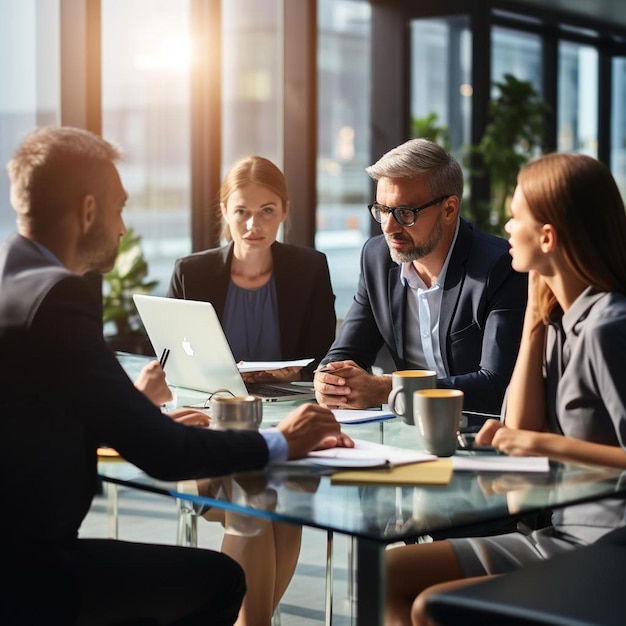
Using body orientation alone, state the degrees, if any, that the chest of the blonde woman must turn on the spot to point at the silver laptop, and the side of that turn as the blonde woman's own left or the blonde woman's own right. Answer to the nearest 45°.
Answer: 0° — they already face it

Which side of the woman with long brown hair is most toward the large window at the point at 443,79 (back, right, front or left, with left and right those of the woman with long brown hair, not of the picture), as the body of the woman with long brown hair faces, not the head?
right

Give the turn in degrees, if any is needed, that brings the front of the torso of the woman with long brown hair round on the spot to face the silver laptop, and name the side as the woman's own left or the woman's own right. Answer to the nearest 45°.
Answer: approximately 45° to the woman's own right

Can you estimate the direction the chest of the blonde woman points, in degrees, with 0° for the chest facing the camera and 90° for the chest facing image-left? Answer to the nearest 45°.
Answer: approximately 0°

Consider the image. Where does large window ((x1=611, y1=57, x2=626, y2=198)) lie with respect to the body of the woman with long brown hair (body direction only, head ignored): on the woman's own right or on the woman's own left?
on the woman's own right

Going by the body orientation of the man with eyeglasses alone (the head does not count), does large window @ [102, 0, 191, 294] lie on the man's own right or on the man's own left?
on the man's own right

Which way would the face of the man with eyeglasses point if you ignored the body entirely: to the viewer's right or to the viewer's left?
to the viewer's left

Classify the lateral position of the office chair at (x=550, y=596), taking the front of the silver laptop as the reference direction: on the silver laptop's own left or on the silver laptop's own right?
on the silver laptop's own right

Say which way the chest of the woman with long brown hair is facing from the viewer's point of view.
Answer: to the viewer's left

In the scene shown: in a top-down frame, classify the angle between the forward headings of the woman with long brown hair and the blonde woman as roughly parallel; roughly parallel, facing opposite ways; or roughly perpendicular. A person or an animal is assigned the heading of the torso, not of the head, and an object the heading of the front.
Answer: roughly perpendicular

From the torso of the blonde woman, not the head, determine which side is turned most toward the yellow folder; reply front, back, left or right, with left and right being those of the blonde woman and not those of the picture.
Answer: front

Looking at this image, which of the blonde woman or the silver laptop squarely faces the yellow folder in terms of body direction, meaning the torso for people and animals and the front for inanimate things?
the blonde woman

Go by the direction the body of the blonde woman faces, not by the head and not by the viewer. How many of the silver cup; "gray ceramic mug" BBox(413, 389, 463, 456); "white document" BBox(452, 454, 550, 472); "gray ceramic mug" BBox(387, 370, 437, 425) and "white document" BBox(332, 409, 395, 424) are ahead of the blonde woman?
5

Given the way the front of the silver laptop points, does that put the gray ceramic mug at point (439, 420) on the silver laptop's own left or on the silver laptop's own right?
on the silver laptop's own right

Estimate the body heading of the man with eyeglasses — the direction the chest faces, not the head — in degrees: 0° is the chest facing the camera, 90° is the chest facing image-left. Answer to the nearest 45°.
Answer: approximately 45°

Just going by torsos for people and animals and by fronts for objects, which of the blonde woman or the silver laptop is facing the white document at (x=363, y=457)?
the blonde woman

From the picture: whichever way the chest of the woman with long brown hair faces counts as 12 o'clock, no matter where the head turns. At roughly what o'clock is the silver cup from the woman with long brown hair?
The silver cup is roughly at 12 o'clock from the woman with long brown hair.

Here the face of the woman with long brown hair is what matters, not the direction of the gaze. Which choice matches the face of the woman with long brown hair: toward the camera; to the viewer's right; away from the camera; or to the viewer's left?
to the viewer's left
